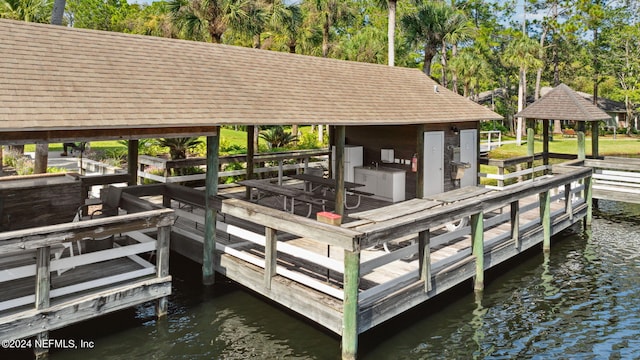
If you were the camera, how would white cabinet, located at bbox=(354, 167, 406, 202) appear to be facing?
facing the viewer and to the left of the viewer

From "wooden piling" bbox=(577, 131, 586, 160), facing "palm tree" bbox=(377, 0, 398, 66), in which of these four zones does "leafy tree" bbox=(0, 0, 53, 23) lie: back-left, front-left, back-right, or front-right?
front-left

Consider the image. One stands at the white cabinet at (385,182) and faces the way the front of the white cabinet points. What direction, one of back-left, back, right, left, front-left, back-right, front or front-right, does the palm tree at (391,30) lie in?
back-right

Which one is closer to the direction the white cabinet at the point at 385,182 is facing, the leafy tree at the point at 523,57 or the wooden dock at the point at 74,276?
the wooden dock

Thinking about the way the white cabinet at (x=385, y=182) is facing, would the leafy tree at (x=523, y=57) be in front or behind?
behind

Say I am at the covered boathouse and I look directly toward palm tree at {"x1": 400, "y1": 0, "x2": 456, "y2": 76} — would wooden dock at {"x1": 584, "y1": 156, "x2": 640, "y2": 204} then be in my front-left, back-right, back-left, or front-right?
front-right

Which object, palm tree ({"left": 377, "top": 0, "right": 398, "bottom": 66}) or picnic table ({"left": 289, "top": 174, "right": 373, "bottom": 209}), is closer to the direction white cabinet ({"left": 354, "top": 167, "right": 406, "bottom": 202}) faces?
the picnic table

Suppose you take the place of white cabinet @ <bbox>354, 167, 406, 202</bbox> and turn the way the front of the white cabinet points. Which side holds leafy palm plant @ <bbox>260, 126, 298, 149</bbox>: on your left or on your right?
on your right
